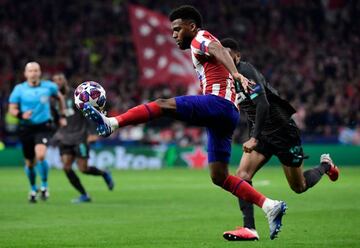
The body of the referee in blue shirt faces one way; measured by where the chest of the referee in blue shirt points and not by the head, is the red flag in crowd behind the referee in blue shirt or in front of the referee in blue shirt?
behind

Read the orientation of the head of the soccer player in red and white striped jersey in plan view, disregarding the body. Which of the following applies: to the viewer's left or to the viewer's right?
to the viewer's left

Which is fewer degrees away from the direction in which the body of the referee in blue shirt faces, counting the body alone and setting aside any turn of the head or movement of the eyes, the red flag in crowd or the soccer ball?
the soccer ball

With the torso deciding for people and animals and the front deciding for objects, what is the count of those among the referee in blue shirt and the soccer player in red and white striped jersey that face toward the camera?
1

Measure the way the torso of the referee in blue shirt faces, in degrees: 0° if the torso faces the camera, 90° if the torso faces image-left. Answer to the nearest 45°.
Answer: approximately 0°

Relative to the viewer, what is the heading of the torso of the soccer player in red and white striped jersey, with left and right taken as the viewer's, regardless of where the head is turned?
facing to the left of the viewer

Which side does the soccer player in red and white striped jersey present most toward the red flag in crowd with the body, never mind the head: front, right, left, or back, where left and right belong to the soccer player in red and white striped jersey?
right

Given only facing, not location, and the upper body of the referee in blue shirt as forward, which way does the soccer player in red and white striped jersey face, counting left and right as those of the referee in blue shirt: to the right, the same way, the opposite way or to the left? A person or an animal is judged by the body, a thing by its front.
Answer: to the right

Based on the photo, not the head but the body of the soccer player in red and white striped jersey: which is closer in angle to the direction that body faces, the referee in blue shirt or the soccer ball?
the soccer ball
